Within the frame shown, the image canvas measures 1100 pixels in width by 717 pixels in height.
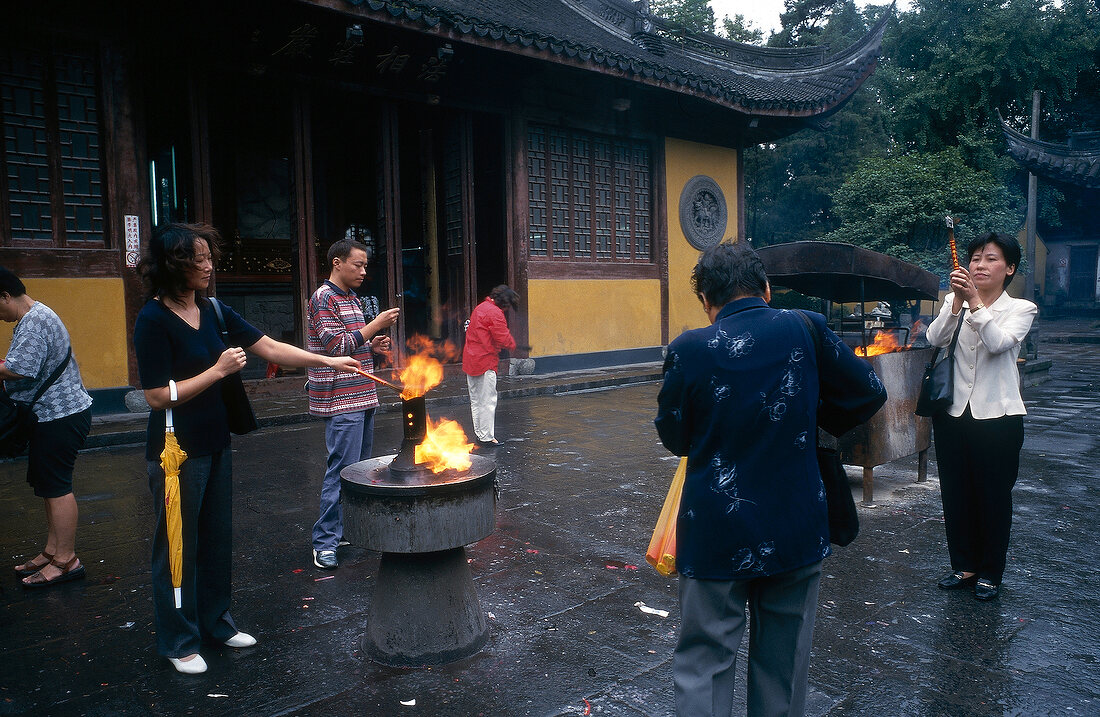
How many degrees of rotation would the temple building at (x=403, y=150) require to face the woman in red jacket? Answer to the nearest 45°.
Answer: approximately 45° to its right

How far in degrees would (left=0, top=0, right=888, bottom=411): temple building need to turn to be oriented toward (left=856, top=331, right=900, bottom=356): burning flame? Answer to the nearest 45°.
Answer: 0° — it already faces it

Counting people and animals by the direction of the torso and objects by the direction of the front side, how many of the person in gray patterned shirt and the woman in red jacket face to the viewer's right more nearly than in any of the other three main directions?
1

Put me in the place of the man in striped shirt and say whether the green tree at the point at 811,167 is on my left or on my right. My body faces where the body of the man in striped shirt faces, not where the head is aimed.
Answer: on my left

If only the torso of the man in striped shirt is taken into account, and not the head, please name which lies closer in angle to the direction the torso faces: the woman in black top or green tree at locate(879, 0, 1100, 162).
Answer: the green tree

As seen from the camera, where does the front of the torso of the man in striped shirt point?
to the viewer's right
